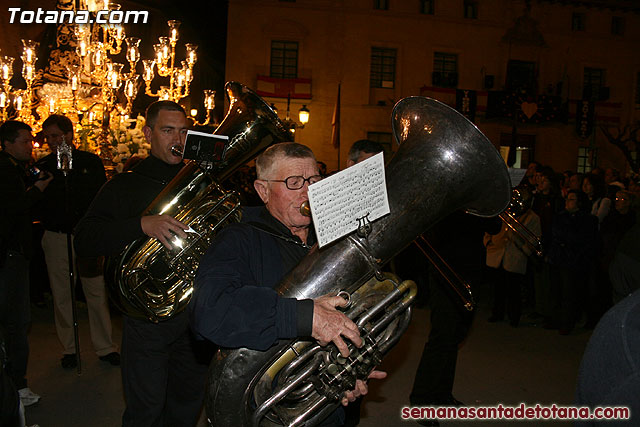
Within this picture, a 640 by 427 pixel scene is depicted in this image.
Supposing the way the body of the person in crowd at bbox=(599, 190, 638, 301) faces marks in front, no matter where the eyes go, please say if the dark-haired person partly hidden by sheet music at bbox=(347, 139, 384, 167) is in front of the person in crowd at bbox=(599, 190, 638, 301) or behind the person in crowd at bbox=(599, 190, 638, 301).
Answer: in front

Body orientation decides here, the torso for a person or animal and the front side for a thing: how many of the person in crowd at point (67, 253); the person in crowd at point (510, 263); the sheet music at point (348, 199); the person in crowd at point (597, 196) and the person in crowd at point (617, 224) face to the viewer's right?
0

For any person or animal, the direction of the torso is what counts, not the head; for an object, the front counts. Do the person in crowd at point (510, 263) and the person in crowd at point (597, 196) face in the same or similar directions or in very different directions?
same or similar directions

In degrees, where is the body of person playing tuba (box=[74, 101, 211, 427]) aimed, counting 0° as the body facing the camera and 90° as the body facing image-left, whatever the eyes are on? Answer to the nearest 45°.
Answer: approximately 315°

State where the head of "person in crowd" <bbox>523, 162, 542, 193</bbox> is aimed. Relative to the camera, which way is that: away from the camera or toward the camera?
toward the camera

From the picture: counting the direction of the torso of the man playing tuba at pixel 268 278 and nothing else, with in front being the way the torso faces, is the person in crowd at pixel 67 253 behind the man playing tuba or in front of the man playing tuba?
behind

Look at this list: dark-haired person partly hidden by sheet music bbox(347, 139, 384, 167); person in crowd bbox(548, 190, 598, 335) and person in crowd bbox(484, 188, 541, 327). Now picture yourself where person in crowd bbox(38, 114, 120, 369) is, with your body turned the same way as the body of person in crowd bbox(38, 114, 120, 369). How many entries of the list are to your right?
0

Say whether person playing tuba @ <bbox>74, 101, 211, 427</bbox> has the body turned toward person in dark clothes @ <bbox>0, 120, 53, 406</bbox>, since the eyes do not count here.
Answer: no

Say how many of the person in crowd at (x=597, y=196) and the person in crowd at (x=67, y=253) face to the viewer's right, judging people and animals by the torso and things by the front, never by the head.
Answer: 0

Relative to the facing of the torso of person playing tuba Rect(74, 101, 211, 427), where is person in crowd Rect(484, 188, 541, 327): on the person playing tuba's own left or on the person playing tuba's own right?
on the person playing tuba's own left

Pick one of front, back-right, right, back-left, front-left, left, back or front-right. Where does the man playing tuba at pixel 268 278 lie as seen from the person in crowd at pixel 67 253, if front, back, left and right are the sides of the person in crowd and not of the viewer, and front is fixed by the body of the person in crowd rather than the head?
front

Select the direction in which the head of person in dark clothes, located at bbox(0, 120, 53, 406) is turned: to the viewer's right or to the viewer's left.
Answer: to the viewer's right
